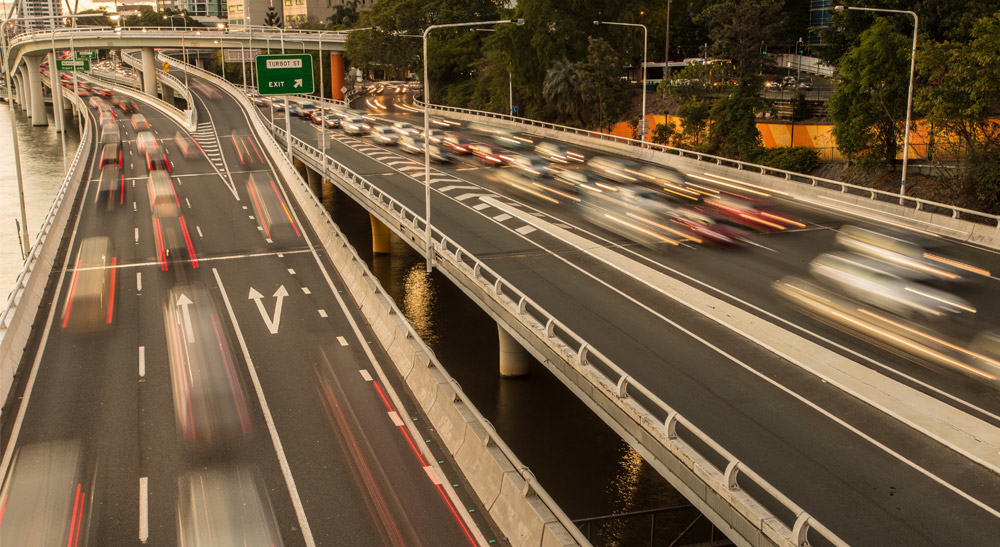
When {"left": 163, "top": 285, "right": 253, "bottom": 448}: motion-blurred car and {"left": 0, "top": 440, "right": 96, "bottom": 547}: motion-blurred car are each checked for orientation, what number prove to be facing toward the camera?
0

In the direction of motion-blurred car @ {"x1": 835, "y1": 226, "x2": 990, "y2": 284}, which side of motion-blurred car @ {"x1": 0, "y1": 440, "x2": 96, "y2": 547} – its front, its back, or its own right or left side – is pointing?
right

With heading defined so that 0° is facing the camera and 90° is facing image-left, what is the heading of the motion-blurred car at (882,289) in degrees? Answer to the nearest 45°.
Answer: approximately 315°

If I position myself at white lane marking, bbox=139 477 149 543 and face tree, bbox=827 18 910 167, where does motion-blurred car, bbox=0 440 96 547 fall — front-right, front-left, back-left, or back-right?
back-left

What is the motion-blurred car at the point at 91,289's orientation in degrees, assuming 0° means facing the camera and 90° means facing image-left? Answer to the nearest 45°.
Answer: approximately 180°

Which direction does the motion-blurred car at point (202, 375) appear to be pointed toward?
away from the camera

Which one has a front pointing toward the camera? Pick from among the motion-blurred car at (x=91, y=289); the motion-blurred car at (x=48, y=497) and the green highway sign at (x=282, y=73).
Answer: the green highway sign

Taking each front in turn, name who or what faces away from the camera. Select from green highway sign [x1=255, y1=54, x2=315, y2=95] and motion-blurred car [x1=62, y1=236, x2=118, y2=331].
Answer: the motion-blurred car

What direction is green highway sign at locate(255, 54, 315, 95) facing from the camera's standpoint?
toward the camera

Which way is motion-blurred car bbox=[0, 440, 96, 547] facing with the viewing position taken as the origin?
facing away from the viewer

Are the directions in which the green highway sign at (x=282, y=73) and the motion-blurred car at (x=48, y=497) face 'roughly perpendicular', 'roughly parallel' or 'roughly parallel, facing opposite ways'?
roughly parallel, facing opposite ways

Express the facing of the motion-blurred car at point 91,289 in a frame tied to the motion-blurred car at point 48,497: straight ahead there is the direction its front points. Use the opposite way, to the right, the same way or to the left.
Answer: the same way

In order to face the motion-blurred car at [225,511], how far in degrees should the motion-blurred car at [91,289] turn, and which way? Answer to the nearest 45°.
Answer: approximately 180°

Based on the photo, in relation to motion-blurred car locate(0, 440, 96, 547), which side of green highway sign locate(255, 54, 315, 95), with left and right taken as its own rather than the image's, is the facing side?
front

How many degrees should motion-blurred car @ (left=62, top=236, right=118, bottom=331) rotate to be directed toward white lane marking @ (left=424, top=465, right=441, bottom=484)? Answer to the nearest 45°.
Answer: approximately 180°

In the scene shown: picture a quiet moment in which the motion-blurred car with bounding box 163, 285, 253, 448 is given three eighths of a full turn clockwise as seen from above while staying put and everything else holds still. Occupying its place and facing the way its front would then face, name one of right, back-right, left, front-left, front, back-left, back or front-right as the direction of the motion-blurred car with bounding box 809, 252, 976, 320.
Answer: front-left

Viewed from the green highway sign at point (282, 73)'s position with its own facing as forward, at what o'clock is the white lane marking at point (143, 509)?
The white lane marking is roughly at 12 o'clock from the green highway sign.

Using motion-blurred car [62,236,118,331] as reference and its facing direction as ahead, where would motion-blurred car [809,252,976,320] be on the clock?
motion-blurred car [809,252,976,320] is roughly at 4 o'clock from motion-blurred car [62,236,118,331].

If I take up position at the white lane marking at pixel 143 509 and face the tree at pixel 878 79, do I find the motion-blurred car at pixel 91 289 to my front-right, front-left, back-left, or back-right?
front-left
